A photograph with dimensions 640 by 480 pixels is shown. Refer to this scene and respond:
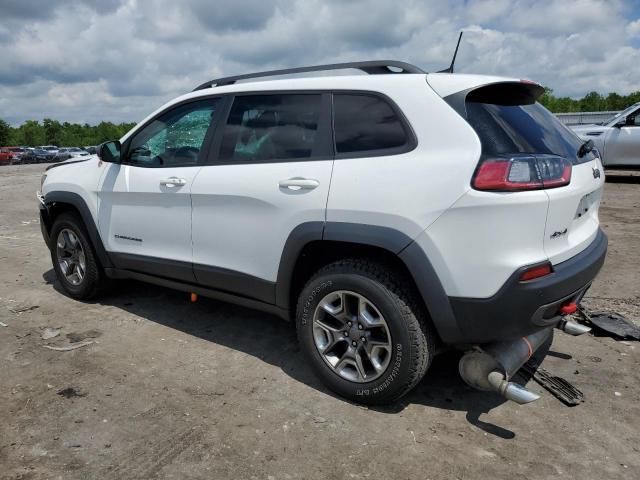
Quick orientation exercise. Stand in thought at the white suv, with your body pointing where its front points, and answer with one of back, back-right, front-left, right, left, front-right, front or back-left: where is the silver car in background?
right

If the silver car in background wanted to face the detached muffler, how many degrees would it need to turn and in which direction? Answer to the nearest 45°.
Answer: approximately 90° to its left

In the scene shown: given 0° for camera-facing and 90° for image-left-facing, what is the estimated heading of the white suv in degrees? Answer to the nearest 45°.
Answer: approximately 135°

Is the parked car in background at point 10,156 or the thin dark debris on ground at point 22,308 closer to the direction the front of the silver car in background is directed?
the parked car in background

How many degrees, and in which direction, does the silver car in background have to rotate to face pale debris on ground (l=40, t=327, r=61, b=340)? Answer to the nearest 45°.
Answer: approximately 90° to its left

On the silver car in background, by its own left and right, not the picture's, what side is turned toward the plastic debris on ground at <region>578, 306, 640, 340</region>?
left

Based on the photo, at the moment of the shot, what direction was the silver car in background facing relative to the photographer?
facing to the left of the viewer
